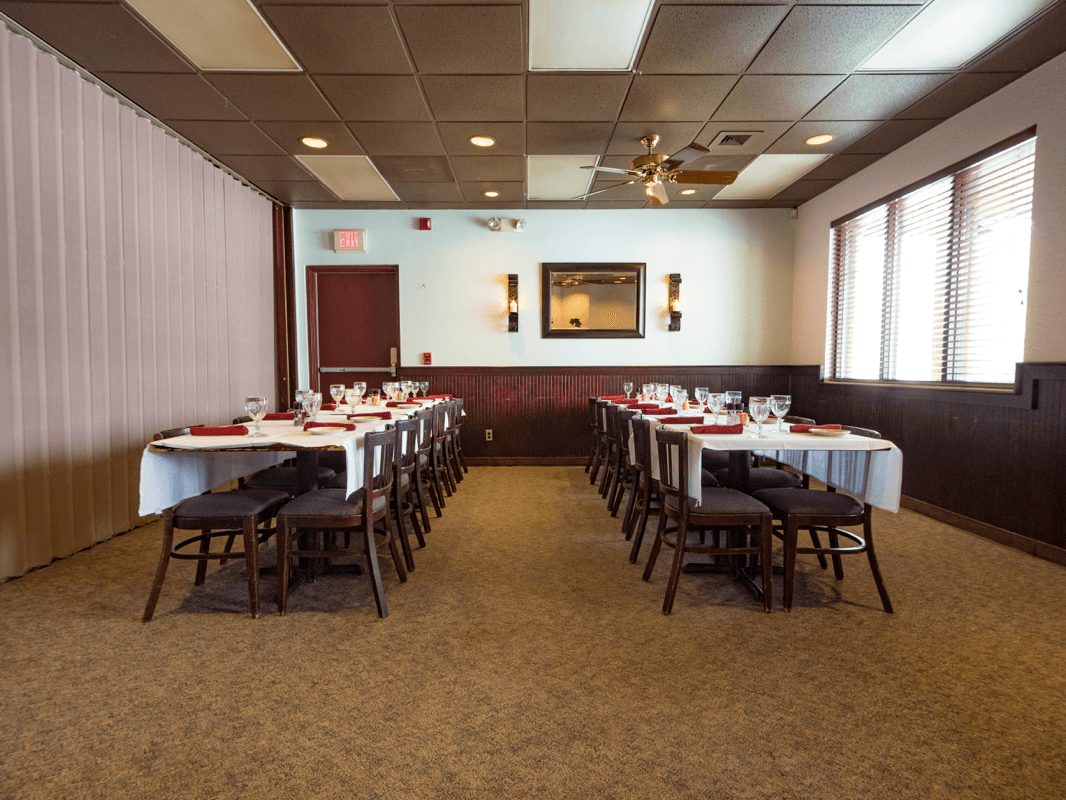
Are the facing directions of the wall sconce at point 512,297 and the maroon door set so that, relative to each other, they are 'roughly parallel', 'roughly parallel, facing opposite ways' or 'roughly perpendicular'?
roughly parallel

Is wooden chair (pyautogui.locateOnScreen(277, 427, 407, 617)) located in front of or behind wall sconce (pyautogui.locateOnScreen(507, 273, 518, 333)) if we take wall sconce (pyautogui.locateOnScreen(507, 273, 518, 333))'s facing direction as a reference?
in front

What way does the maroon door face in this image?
toward the camera

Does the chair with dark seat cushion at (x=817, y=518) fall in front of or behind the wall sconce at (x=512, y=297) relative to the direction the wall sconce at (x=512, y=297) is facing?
in front

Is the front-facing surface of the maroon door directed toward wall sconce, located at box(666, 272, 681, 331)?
no

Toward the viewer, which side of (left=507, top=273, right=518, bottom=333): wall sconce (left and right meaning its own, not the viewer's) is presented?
front

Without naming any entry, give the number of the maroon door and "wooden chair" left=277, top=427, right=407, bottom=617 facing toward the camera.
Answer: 1

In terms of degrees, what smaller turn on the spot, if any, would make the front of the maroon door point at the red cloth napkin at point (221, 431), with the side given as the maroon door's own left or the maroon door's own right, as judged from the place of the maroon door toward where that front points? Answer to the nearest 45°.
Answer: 0° — it already faces it
